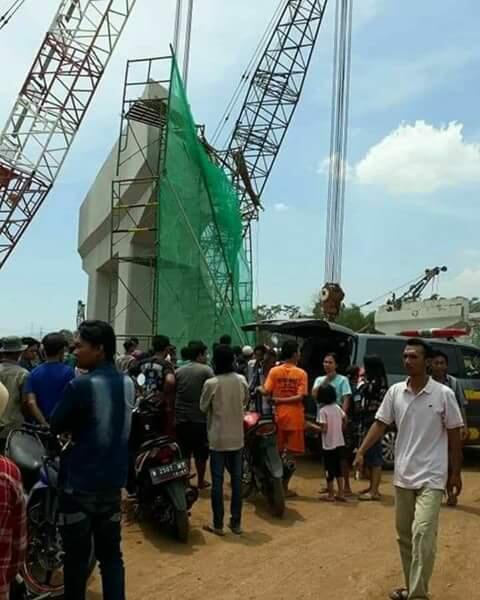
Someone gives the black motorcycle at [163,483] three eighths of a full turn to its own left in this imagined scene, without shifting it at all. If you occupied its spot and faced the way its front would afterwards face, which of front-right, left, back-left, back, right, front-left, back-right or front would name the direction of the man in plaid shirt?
front

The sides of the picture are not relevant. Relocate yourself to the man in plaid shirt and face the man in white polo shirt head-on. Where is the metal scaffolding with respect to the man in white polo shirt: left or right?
left

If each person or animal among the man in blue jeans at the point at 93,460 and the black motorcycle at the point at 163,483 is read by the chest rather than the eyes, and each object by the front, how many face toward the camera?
0

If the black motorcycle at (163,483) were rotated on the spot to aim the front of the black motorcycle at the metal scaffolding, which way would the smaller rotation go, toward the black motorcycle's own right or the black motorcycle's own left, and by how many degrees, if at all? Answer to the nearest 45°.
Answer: approximately 45° to the black motorcycle's own right

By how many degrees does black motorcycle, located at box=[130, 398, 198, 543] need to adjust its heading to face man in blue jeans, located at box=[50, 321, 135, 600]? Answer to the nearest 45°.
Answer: approximately 135° to its left

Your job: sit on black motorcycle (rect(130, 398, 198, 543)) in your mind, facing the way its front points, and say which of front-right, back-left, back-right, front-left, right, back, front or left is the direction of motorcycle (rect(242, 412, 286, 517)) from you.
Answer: right

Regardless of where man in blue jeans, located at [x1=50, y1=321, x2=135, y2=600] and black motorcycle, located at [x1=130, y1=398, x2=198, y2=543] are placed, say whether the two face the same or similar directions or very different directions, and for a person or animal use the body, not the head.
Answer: same or similar directions

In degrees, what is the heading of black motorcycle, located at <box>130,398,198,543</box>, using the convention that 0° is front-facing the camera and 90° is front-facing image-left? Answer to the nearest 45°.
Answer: approximately 135°

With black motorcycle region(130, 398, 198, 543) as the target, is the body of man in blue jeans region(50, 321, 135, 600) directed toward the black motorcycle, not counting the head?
no

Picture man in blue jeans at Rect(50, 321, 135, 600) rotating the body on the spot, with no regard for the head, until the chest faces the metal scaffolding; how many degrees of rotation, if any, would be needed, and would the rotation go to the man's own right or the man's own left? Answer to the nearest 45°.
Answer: approximately 45° to the man's own right

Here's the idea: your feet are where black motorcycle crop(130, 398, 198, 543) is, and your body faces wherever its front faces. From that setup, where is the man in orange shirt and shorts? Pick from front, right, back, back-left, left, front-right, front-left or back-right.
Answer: right

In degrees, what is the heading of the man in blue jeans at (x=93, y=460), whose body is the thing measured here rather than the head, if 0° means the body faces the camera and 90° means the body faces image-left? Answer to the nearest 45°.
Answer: approximately 135°

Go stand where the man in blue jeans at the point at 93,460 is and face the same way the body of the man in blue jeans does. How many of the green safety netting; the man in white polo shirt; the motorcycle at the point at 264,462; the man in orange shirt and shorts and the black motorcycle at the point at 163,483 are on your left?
0

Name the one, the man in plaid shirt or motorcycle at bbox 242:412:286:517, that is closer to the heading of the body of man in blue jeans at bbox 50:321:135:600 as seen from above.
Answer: the motorcycle

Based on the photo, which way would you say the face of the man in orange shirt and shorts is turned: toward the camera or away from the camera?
away from the camera

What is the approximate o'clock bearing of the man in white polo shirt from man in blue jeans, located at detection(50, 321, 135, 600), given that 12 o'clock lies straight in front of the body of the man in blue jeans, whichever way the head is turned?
The man in white polo shirt is roughly at 4 o'clock from the man in blue jeans.
